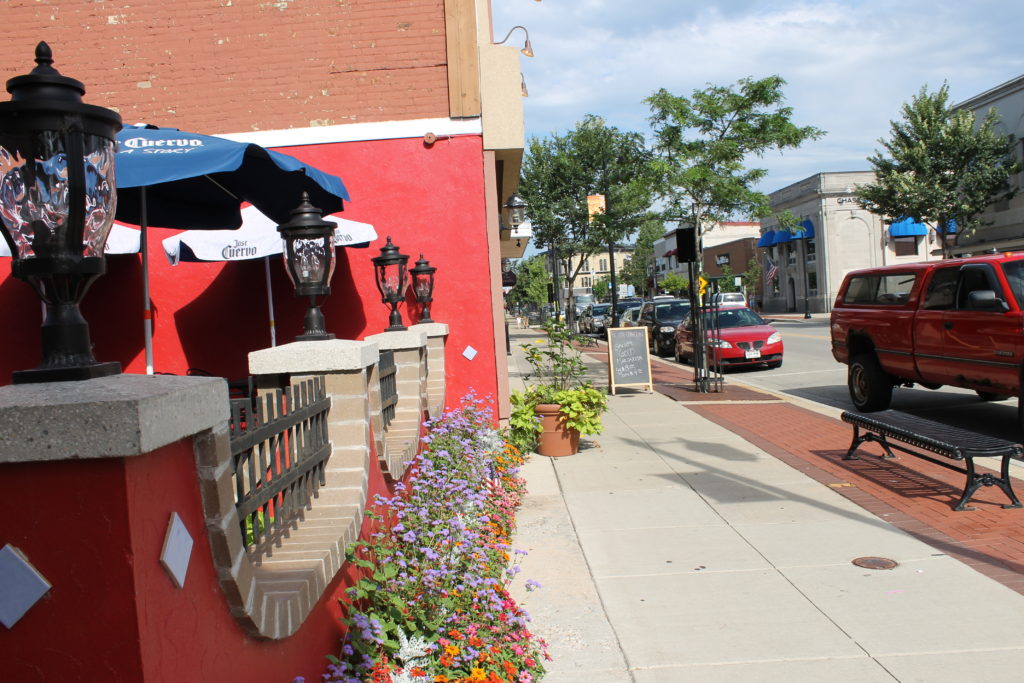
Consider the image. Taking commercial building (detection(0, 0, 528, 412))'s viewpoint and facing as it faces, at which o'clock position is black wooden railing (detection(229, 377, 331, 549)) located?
The black wooden railing is roughly at 3 o'clock from the commercial building.

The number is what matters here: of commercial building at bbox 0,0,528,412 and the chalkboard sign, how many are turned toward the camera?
1

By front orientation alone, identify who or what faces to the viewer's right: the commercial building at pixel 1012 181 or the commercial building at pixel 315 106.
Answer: the commercial building at pixel 315 106

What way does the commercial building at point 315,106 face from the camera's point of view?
to the viewer's right

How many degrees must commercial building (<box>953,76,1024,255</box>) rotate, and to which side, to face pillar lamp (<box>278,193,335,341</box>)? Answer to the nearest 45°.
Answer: approximately 45° to its left

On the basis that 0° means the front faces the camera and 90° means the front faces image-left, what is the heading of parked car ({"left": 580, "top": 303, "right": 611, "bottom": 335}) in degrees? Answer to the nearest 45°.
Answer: approximately 315°

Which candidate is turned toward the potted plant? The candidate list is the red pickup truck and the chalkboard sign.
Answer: the chalkboard sign

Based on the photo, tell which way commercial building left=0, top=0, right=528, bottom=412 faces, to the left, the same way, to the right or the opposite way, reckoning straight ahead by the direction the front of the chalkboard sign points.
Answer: to the left

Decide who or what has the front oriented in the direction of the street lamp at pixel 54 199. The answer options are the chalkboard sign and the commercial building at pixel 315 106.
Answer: the chalkboard sign

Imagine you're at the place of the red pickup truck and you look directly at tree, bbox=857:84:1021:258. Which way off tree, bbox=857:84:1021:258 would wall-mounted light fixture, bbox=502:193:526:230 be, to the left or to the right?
left

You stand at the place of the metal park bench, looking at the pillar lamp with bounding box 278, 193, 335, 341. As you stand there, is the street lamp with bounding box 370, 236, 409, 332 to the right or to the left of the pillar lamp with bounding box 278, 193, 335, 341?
right

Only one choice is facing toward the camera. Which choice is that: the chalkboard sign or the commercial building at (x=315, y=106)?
the chalkboard sign

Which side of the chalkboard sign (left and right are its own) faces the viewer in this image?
front

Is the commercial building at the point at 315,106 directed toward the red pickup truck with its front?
yes

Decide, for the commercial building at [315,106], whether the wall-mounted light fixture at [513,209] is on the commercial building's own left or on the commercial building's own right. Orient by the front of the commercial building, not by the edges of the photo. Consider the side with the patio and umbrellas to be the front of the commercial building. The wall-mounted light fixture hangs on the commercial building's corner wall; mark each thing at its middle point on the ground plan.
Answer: on the commercial building's own left

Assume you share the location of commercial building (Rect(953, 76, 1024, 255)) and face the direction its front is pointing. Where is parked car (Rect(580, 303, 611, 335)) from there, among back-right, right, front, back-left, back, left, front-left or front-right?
front-right

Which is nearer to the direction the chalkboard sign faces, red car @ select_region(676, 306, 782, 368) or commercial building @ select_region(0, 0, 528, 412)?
the commercial building

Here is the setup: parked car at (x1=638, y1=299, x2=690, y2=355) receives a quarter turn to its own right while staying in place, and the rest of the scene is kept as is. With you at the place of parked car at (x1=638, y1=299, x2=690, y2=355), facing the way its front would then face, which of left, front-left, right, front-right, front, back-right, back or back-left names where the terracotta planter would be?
front-left
